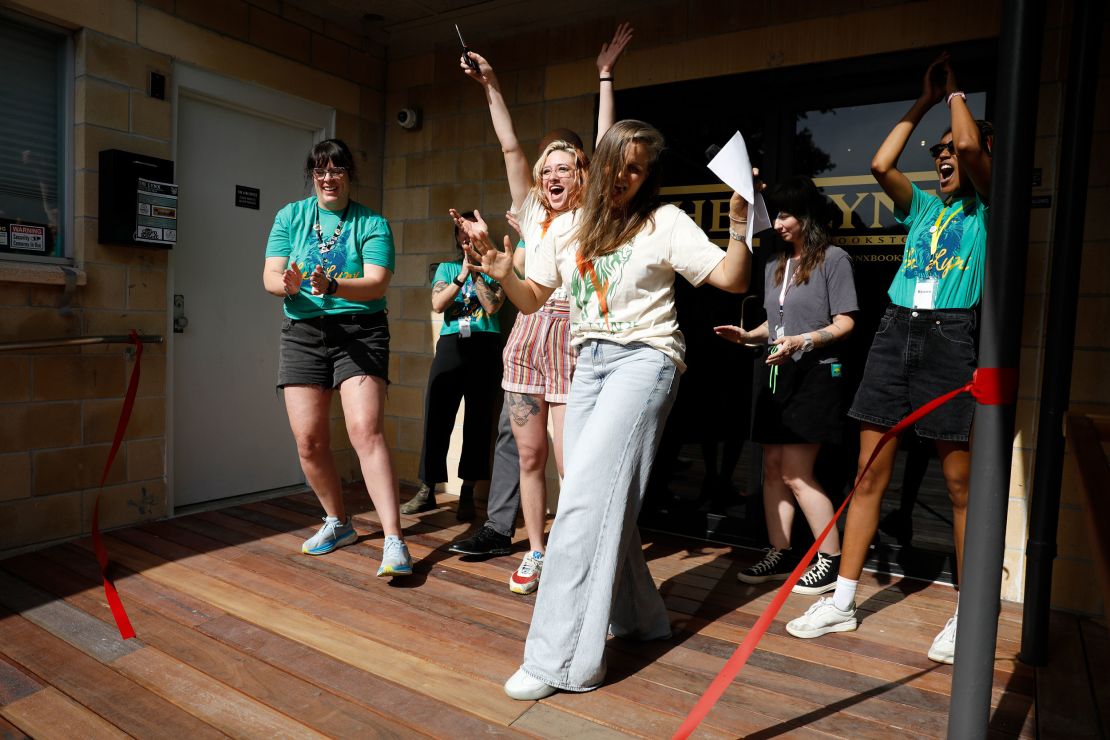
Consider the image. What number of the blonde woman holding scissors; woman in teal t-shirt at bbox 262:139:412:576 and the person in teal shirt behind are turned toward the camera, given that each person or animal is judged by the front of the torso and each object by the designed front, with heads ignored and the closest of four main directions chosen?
3

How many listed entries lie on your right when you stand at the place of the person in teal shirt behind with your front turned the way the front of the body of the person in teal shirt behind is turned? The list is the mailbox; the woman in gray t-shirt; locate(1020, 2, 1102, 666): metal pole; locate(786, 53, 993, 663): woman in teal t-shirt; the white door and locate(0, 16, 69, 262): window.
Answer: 3

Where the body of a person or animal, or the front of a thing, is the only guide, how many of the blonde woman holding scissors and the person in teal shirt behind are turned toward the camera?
2

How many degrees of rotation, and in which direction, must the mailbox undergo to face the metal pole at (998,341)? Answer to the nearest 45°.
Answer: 0° — it already faces it

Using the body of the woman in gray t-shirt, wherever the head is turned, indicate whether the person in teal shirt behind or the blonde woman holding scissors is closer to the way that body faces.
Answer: the blonde woman holding scissors

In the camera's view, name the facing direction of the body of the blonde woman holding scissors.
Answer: toward the camera

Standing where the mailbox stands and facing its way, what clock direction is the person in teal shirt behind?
The person in teal shirt behind is roughly at 11 o'clock from the mailbox.

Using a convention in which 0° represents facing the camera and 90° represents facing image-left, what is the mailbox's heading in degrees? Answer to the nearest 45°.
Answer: approximately 315°

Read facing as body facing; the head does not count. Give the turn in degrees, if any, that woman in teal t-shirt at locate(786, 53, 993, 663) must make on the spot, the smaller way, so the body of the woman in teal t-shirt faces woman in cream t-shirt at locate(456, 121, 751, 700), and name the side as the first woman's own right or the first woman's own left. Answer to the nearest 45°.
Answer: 0° — they already face them

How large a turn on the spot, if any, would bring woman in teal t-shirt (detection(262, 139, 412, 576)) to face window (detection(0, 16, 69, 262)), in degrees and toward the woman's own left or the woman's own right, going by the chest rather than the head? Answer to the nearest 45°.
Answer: approximately 135° to the woman's own right

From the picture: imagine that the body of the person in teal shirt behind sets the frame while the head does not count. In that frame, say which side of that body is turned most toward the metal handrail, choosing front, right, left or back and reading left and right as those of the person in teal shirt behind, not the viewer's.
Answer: right

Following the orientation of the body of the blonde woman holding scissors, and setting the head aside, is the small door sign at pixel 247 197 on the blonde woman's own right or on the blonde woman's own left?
on the blonde woman's own right

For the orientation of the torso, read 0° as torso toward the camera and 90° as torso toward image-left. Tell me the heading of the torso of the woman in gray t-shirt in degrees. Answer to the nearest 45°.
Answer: approximately 45°

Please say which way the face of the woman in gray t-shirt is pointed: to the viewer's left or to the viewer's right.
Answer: to the viewer's left

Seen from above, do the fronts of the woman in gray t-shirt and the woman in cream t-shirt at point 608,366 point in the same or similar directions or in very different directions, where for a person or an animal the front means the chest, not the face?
same or similar directions
